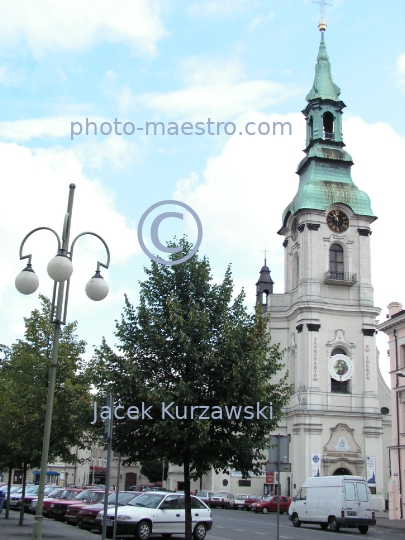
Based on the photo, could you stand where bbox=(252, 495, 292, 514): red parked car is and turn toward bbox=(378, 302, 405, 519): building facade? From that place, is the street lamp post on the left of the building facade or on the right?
right

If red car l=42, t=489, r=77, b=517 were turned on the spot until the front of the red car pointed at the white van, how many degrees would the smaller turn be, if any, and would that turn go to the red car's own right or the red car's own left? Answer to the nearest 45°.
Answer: approximately 135° to the red car's own left

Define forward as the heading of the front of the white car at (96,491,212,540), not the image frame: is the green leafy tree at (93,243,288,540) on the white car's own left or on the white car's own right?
on the white car's own left

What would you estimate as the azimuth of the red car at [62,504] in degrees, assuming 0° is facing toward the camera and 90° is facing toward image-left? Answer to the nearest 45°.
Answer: approximately 45°

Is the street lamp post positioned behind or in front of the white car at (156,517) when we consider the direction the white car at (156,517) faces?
in front

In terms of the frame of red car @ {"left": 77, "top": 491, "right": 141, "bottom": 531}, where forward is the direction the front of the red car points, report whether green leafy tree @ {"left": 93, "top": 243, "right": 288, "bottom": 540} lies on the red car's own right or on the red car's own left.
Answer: on the red car's own left

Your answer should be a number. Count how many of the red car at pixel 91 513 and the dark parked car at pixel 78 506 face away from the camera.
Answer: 0
